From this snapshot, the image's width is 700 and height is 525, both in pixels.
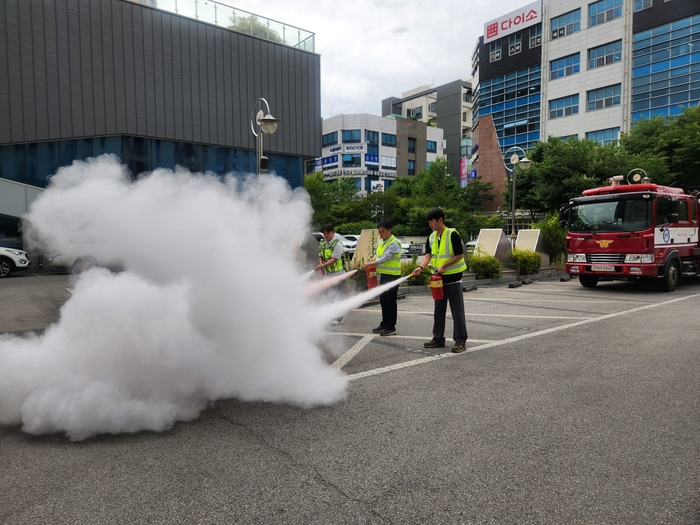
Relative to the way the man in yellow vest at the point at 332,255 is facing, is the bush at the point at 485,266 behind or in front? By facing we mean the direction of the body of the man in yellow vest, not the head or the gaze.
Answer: behind

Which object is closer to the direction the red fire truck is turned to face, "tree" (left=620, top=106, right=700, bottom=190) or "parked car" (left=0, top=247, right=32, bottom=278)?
the parked car

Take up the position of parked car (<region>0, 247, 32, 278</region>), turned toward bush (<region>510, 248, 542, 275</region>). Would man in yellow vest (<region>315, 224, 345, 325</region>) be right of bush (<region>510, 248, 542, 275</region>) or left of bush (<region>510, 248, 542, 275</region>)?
right

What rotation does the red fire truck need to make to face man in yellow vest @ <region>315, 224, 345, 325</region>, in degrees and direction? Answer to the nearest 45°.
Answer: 0° — it already faces them

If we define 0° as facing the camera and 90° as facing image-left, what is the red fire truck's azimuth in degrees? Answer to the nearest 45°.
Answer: approximately 45°

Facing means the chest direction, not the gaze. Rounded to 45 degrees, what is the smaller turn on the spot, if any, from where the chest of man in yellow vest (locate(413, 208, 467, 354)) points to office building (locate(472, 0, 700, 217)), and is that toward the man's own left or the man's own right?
approximately 135° to the man's own right

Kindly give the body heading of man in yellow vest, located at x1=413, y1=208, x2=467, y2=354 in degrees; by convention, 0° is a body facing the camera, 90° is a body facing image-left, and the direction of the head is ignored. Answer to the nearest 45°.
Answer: approximately 45°

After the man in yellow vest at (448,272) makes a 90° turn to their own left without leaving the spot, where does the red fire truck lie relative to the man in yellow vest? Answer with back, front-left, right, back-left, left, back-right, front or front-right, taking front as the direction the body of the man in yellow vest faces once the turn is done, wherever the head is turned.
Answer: left

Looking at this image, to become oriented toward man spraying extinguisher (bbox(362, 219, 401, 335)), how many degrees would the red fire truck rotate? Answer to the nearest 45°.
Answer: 0° — it already faces them

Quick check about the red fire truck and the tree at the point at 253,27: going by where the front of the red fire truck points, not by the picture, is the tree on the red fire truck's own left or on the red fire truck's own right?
on the red fire truck's own right
